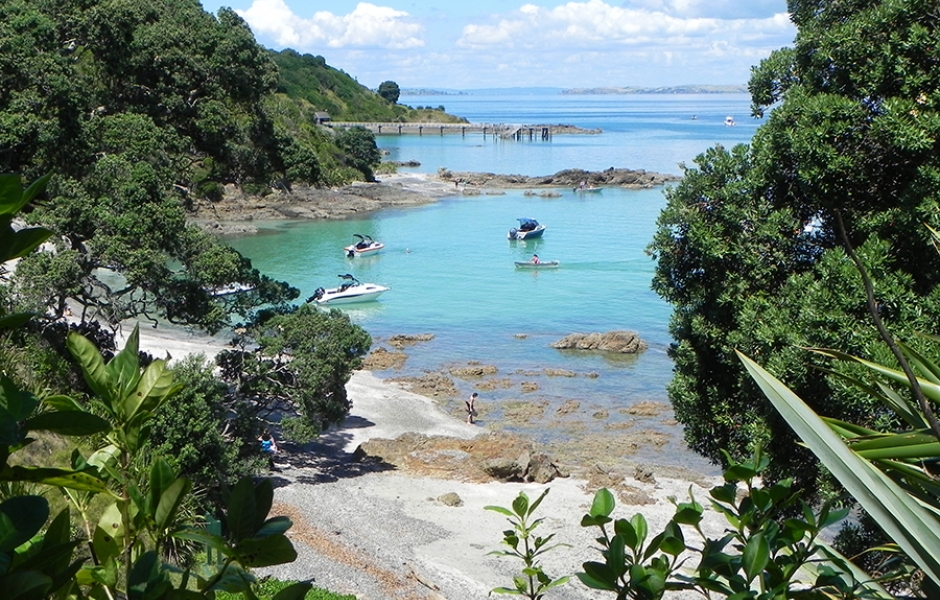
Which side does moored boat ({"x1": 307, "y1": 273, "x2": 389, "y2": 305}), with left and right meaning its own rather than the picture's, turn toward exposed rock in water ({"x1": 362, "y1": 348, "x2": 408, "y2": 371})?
right

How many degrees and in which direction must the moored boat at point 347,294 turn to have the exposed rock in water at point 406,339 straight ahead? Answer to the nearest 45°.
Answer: approximately 90° to its right

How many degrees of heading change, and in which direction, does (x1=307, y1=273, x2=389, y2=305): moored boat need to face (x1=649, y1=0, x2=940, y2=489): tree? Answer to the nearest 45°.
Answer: approximately 90° to its right

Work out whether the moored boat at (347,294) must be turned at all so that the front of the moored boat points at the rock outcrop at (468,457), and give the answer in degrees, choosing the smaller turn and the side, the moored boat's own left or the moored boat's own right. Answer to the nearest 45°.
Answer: approximately 90° to the moored boat's own right

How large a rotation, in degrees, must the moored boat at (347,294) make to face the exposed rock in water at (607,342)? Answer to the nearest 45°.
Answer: approximately 45° to its right

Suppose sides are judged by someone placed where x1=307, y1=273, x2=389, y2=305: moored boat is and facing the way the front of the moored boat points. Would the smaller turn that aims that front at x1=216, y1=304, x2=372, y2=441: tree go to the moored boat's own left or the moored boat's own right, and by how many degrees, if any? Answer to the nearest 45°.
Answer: approximately 90° to the moored boat's own right

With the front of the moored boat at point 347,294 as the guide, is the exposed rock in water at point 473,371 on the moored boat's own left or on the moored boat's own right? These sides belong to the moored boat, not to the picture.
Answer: on the moored boat's own right

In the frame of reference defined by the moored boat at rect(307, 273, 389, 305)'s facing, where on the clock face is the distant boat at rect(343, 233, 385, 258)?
The distant boat is roughly at 9 o'clock from the moored boat.

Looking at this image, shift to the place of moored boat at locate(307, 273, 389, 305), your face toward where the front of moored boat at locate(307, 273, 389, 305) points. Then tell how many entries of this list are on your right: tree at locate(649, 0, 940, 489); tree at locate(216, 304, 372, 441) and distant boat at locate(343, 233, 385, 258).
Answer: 2

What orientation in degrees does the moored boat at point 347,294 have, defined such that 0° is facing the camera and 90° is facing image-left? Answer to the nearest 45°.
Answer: approximately 270°
